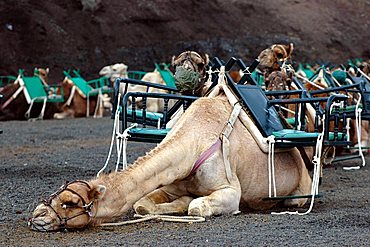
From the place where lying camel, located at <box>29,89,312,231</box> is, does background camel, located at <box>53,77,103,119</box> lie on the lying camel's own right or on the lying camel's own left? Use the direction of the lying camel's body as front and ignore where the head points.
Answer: on the lying camel's own right

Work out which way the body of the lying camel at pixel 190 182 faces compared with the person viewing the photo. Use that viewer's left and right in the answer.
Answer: facing the viewer and to the left of the viewer
